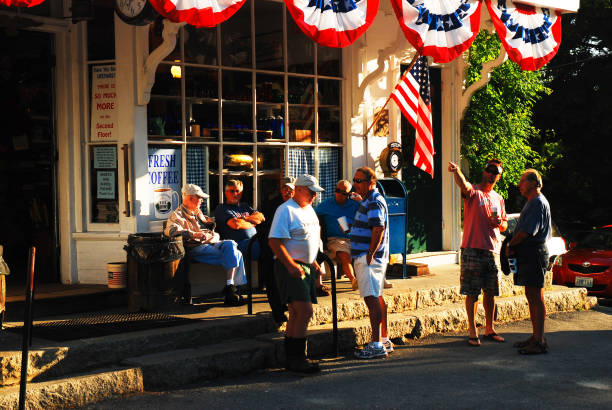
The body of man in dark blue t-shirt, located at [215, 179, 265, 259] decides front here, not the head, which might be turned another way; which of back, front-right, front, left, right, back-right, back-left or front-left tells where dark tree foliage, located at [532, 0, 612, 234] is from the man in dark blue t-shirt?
left

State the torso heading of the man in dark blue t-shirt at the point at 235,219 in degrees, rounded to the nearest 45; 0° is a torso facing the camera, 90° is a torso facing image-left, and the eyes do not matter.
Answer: approximately 315°

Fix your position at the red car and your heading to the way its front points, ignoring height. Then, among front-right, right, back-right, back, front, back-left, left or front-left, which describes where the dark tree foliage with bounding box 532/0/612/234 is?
back-right

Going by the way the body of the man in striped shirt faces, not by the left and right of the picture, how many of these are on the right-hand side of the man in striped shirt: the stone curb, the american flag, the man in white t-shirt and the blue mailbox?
2

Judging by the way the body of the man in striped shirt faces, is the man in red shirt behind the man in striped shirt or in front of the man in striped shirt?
behind

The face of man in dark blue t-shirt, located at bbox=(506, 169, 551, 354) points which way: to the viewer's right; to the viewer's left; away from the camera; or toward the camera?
to the viewer's left

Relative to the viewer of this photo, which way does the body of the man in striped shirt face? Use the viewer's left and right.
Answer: facing to the left of the viewer

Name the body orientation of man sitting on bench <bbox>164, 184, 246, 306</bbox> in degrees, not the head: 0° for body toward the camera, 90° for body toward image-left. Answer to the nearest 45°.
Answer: approximately 315°

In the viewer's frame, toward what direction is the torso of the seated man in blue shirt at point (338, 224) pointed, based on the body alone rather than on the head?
toward the camera

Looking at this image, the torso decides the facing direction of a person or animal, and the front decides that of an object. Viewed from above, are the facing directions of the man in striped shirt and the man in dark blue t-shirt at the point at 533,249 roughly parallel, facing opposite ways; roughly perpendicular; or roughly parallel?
roughly parallel

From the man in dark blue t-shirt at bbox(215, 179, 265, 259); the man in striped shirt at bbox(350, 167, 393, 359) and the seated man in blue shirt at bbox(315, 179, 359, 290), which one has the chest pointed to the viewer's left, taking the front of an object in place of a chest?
the man in striped shirt

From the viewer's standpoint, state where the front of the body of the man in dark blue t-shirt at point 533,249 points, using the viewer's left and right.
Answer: facing to the left of the viewer

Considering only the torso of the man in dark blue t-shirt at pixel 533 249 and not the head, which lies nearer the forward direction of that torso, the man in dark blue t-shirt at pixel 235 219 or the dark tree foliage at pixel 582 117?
the man in dark blue t-shirt

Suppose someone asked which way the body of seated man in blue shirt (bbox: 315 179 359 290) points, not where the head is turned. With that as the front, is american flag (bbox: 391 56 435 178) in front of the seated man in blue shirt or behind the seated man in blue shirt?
behind

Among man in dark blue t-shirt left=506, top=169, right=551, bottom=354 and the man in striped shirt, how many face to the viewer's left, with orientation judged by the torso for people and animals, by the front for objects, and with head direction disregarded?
2

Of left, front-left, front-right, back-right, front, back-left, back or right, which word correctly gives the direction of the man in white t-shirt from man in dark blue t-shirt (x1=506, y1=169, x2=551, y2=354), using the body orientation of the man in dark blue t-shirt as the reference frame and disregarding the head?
front-left

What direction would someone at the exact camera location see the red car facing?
facing the viewer and to the left of the viewer
